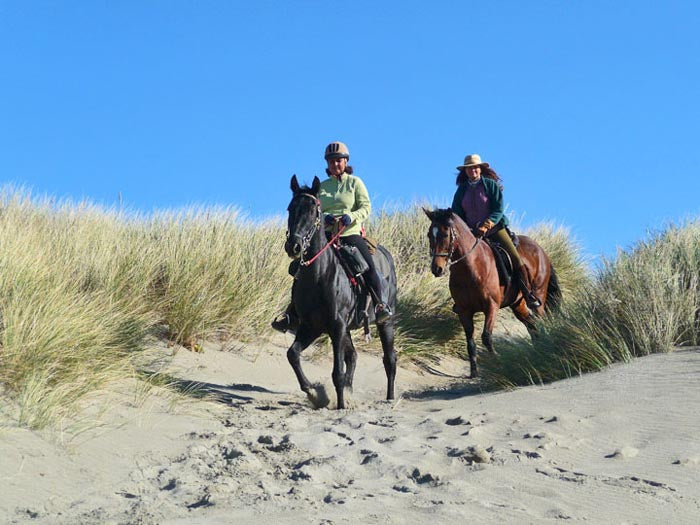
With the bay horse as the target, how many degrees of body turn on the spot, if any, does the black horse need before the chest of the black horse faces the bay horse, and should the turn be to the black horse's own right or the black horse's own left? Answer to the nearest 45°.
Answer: approximately 180°

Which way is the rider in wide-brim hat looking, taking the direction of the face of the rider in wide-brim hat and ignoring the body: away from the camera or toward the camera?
toward the camera

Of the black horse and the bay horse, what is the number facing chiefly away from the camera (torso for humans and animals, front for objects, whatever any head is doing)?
0

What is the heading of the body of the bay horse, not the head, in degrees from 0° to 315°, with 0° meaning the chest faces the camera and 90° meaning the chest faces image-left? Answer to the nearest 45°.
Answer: approximately 45°

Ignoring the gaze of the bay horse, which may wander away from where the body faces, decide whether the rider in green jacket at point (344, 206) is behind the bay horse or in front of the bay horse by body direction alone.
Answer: in front

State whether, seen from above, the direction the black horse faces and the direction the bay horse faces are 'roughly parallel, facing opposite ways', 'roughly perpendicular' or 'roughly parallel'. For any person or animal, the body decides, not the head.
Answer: roughly parallel

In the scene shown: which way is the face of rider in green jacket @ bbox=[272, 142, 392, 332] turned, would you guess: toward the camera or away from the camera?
toward the camera

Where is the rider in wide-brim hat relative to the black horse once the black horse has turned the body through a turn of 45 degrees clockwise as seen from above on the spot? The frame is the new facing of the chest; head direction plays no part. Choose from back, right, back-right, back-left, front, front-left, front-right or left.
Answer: back-right

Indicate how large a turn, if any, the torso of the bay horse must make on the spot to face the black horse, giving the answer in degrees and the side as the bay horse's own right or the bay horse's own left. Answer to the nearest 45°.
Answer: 0° — it already faces it
